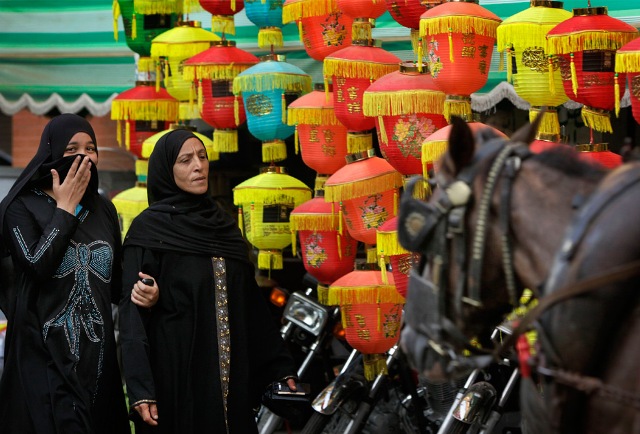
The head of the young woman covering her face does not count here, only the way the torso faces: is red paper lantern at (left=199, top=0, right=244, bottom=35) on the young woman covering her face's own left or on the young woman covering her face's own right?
on the young woman covering her face's own left

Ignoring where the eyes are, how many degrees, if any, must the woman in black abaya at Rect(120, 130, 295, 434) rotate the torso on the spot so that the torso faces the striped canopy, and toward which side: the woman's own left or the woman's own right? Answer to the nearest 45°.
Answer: approximately 135° to the woman's own left

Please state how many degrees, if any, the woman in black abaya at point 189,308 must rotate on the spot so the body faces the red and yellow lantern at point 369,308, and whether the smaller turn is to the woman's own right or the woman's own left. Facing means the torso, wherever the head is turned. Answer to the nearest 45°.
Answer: approximately 90° to the woman's own left

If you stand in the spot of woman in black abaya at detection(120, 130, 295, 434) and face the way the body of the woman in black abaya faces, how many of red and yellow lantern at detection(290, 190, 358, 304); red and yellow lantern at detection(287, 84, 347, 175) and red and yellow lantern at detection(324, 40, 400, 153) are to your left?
3

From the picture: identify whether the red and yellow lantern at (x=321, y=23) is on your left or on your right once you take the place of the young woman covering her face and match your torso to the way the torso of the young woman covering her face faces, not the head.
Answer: on your left

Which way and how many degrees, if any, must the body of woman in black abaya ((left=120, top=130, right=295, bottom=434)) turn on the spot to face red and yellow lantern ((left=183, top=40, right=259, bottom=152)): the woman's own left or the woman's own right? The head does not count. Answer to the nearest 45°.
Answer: approximately 135° to the woman's own left

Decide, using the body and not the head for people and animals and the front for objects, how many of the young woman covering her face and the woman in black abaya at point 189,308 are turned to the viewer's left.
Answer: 0
